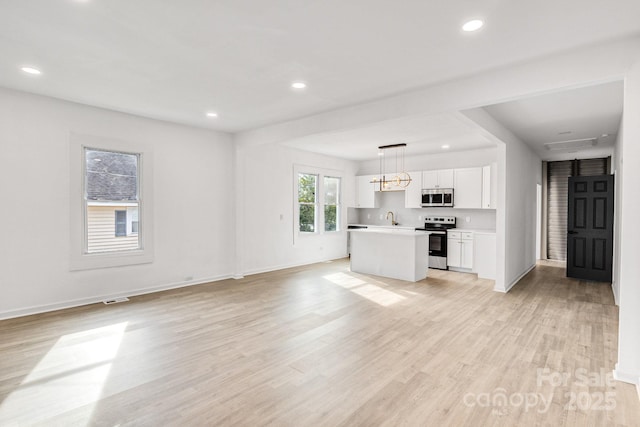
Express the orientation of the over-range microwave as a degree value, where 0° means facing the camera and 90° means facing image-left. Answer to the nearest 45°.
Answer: approximately 0°

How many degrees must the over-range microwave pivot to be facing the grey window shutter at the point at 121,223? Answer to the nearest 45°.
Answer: approximately 45° to its right

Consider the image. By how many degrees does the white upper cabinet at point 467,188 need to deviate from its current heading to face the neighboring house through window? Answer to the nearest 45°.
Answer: approximately 45° to its right

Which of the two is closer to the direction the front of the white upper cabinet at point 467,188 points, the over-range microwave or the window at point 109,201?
the window

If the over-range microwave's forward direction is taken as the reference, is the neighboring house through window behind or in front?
in front

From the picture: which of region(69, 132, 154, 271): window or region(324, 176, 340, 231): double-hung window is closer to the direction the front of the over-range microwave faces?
the window

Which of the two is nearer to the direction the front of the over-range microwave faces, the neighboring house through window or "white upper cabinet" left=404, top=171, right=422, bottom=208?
the neighboring house through window

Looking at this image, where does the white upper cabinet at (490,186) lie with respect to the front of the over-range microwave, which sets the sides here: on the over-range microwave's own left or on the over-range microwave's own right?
on the over-range microwave's own left

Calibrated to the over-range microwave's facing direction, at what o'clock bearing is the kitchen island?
The kitchen island is roughly at 1 o'clock from the over-range microwave.

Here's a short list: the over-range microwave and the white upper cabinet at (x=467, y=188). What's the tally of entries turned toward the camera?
2

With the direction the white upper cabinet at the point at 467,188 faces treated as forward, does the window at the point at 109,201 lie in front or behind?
in front

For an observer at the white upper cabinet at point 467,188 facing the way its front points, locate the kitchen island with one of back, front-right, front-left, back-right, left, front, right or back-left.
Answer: front-right
